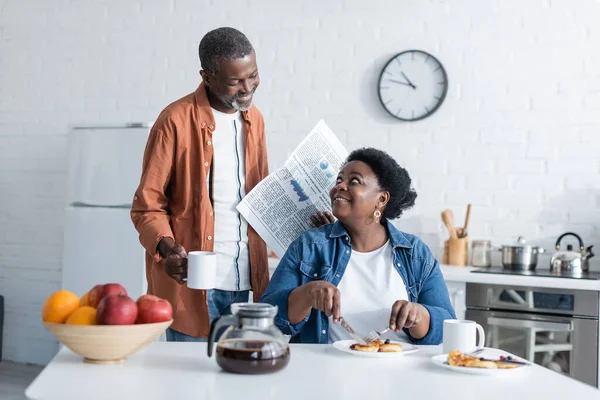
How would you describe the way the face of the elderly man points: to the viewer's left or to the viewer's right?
to the viewer's right

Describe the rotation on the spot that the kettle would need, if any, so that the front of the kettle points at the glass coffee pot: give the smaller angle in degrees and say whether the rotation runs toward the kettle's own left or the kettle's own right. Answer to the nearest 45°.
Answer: approximately 90° to the kettle's own right

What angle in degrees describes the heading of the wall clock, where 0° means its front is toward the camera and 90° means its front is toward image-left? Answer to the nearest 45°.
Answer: approximately 0°

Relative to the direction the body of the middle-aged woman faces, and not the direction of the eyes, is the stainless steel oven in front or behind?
behind

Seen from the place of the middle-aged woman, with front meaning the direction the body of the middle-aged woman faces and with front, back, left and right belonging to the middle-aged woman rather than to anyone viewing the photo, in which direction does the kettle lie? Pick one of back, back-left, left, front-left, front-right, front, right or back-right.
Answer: back-left

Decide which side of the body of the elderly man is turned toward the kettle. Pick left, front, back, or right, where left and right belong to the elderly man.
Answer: left
